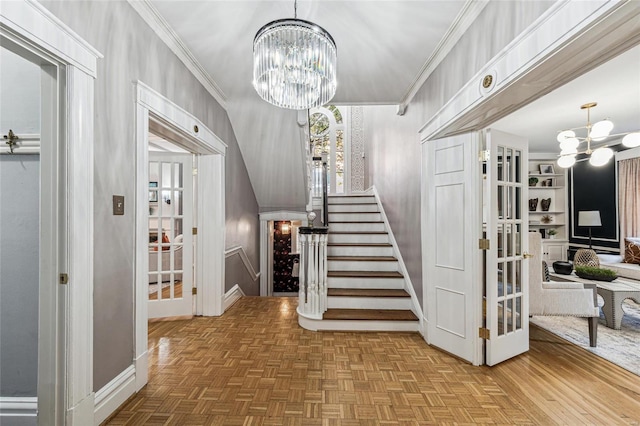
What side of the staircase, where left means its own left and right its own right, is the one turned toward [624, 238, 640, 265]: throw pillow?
left

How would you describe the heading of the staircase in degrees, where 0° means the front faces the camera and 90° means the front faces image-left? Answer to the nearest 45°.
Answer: approximately 0°

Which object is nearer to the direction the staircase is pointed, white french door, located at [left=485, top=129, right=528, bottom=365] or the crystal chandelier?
the crystal chandelier

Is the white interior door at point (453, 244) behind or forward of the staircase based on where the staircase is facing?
forward

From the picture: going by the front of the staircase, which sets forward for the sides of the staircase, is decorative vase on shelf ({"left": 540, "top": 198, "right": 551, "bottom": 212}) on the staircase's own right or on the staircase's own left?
on the staircase's own left

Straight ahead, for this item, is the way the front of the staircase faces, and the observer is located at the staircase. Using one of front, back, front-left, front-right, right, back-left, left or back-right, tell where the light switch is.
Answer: front-right

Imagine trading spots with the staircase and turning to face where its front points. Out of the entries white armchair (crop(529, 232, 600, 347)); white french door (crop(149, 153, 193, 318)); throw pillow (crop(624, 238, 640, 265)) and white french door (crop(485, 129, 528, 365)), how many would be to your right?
1

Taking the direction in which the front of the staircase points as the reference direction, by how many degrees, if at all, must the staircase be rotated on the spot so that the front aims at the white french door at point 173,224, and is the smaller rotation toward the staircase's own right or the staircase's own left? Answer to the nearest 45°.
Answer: approximately 90° to the staircase's own right

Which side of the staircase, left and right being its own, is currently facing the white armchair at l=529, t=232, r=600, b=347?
left

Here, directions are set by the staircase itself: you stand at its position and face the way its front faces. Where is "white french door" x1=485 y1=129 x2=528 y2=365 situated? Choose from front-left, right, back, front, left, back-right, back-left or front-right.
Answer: front-left

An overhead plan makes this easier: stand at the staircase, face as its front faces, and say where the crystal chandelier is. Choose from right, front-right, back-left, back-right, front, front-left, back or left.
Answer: front

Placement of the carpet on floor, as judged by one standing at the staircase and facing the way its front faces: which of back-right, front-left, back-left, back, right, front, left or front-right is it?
left

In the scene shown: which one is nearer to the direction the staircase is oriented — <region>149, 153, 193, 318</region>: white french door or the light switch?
the light switch
